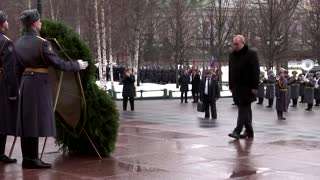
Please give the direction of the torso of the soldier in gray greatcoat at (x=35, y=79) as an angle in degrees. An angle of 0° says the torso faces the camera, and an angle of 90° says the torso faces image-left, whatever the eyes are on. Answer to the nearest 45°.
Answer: approximately 225°

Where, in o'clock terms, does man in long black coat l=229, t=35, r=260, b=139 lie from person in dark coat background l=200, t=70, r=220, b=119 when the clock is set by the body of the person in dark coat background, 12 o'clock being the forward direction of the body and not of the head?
The man in long black coat is roughly at 12 o'clock from the person in dark coat background.

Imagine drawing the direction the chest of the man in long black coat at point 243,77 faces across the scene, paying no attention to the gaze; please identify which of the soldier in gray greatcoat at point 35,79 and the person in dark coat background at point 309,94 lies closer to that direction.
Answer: the soldier in gray greatcoat

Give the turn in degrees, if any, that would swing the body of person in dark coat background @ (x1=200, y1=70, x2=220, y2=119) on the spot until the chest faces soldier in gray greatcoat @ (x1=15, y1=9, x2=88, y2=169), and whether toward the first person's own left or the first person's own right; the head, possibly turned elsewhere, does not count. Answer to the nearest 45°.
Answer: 0° — they already face them

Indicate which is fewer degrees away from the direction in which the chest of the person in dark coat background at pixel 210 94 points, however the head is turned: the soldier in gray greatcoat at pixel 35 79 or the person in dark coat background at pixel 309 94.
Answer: the soldier in gray greatcoat

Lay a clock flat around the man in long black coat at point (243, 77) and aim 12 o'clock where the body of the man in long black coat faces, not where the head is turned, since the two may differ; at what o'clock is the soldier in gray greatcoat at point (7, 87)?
The soldier in gray greatcoat is roughly at 12 o'clock from the man in long black coat.

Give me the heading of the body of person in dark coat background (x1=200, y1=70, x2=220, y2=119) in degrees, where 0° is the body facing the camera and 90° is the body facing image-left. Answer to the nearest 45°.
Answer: approximately 0°

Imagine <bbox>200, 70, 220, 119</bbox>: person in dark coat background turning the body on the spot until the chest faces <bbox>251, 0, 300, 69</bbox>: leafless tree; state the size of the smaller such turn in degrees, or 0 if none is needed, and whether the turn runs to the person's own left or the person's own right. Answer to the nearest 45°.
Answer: approximately 180°

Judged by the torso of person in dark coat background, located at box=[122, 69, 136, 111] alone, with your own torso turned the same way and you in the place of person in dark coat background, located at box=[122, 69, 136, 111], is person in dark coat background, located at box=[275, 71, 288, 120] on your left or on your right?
on your left
